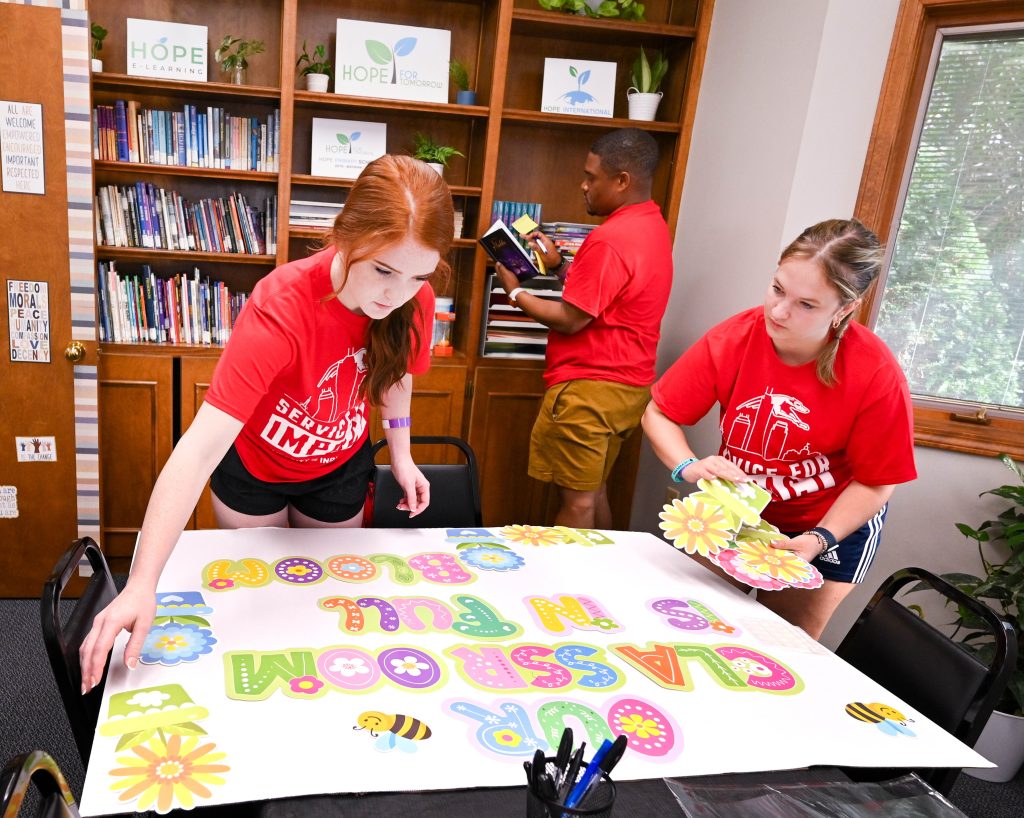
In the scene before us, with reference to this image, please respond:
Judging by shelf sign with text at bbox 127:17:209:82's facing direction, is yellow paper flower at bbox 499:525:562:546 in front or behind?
in front

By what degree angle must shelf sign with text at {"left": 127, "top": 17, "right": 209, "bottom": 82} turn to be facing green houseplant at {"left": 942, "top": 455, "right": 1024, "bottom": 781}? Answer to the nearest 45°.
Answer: approximately 45° to its left

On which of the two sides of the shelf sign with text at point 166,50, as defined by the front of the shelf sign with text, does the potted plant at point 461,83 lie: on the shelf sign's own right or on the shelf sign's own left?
on the shelf sign's own left

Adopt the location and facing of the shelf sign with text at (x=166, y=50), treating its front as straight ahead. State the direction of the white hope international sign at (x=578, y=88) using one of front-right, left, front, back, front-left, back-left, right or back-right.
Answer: left

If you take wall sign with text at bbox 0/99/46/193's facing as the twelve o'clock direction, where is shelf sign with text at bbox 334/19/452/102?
shelf sign with text at bbox 334/19/452/102 is roughly at 9 o'clock from wall sign with text at bbox 0/99/46/193.

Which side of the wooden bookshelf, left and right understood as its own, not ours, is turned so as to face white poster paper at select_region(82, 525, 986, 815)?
front

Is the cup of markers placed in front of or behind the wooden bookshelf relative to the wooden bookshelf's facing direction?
in front

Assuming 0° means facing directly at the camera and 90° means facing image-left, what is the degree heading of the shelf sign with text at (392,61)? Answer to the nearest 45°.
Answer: approximately 0°

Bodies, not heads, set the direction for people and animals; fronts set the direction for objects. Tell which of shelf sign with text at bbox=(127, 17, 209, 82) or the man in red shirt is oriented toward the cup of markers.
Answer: the shelf sign with text

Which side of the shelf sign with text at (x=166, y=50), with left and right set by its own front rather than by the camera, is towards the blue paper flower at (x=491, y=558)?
front

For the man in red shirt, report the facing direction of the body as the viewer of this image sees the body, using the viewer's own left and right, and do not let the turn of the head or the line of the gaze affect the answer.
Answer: facing to the left of the viewer

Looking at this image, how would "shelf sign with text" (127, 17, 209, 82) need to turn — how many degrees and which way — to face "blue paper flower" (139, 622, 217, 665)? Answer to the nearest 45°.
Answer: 0° — it already faces it
